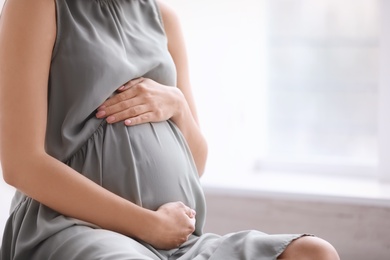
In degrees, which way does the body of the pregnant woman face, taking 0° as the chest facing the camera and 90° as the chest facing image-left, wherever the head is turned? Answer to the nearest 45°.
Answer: approximately 315°
